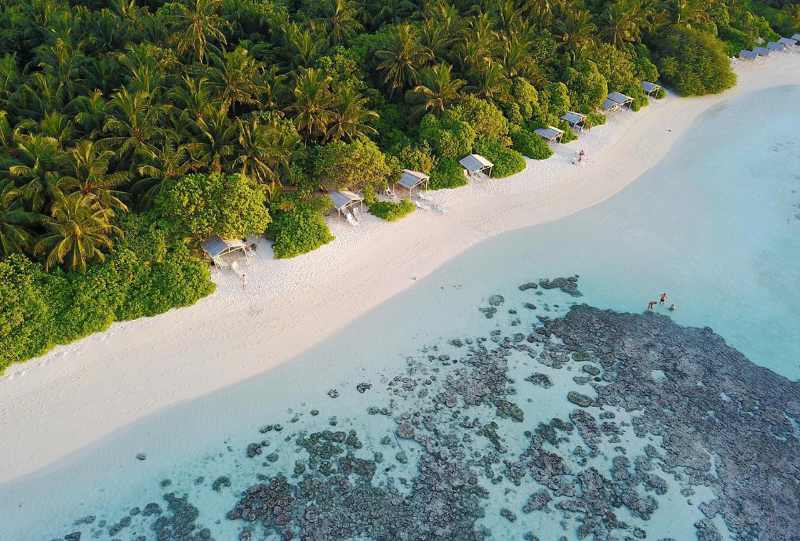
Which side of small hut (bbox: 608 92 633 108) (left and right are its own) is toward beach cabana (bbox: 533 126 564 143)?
right

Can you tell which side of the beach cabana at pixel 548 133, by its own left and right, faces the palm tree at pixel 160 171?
right

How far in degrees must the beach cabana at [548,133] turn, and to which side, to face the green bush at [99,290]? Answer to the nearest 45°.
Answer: approximately 90° to its right

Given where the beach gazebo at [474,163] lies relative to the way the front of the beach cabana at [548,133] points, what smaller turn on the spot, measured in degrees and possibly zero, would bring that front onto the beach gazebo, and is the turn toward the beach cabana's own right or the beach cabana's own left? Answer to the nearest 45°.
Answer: approximately 90° to the beach cabana's own right

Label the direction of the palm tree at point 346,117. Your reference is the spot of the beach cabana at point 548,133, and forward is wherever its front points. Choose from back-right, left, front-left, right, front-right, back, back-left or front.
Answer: right

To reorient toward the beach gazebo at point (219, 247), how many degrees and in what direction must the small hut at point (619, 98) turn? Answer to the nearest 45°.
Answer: approximately 90° to its right

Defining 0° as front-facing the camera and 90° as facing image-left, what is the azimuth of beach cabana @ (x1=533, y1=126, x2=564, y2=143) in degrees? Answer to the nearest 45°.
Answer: approximately 315°

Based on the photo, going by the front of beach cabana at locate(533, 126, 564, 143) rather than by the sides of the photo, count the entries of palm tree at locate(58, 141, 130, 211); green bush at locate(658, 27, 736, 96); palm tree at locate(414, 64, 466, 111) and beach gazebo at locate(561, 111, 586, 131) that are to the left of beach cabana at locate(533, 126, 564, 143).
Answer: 2

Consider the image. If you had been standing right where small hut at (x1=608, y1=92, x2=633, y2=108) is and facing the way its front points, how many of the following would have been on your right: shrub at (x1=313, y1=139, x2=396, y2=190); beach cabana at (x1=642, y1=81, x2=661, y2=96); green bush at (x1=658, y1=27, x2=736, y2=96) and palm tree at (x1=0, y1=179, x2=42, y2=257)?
2

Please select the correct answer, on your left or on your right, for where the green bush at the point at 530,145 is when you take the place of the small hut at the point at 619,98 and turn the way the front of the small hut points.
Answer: on your right

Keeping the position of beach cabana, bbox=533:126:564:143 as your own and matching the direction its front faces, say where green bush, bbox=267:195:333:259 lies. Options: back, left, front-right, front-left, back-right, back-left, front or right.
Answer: right
